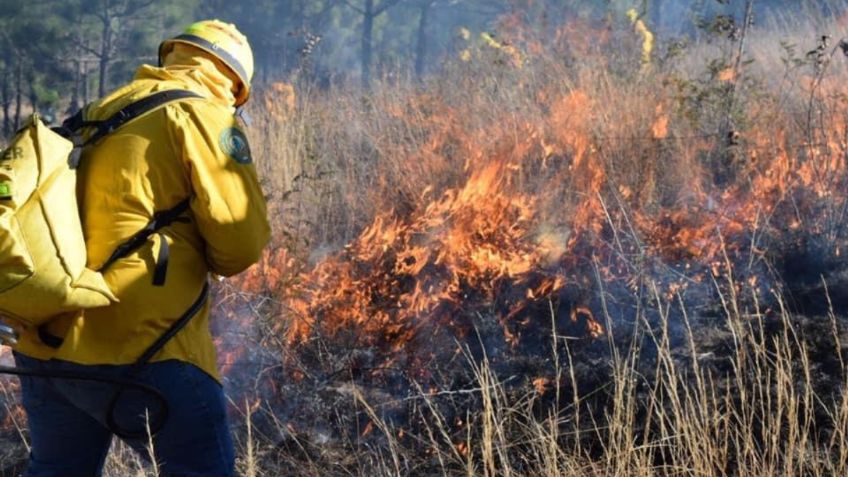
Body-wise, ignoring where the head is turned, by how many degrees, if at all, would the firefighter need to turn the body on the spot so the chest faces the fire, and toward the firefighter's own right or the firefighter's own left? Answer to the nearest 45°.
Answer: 0° — they already face it

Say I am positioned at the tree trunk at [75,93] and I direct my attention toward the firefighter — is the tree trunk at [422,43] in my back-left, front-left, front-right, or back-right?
back-left

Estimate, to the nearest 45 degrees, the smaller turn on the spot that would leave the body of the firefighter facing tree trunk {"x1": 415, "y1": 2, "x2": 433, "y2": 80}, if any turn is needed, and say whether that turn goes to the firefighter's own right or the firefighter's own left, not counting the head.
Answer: approximately 45° to the firefighter's own left

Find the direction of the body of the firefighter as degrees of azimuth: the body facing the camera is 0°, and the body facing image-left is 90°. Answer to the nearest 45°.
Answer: approximately 225°

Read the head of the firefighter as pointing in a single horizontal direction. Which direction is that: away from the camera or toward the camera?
away from the camera

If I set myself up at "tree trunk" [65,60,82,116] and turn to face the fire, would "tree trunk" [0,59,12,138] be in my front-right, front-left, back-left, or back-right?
back-right

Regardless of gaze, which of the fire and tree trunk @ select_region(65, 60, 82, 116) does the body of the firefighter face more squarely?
the fire

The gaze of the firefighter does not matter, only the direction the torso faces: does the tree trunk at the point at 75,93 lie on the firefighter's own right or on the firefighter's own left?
on the firefighter's own left
